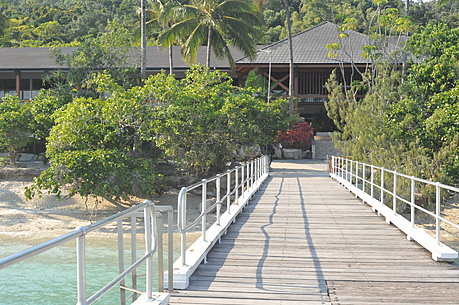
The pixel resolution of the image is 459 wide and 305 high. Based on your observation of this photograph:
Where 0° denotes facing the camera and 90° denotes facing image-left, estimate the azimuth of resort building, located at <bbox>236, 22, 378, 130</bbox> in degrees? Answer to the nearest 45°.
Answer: approximately 0°

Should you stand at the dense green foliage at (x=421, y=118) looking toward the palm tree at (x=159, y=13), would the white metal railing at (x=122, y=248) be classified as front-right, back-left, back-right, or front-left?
back-left

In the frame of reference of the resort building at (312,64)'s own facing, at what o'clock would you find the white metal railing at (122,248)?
The white metal railing is roughly at 12 o'clock from the resort building.

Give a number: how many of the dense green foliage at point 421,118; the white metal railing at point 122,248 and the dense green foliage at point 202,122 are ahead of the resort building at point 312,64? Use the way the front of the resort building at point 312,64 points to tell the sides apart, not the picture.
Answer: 3

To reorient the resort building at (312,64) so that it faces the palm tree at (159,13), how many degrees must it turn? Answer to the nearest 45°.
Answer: approximately 45° to its right

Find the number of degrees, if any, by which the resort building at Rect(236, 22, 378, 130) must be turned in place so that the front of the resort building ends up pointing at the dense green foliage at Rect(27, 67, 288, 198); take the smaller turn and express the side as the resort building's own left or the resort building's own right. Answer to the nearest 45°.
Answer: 0° — it already faces it

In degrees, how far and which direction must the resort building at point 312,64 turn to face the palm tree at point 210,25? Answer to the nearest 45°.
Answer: approximately 45° to its right

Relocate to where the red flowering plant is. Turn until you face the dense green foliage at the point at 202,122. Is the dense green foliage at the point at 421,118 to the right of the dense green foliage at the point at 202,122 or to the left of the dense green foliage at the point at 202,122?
left
